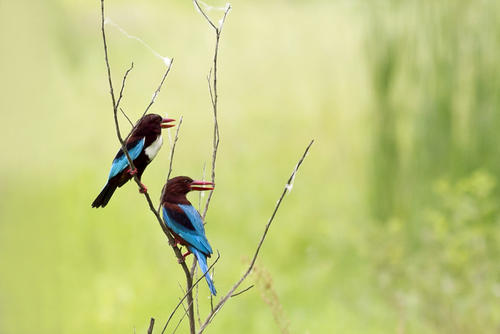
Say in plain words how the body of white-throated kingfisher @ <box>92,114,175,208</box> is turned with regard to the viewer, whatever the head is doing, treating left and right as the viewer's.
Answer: facing to the right of the viewer
